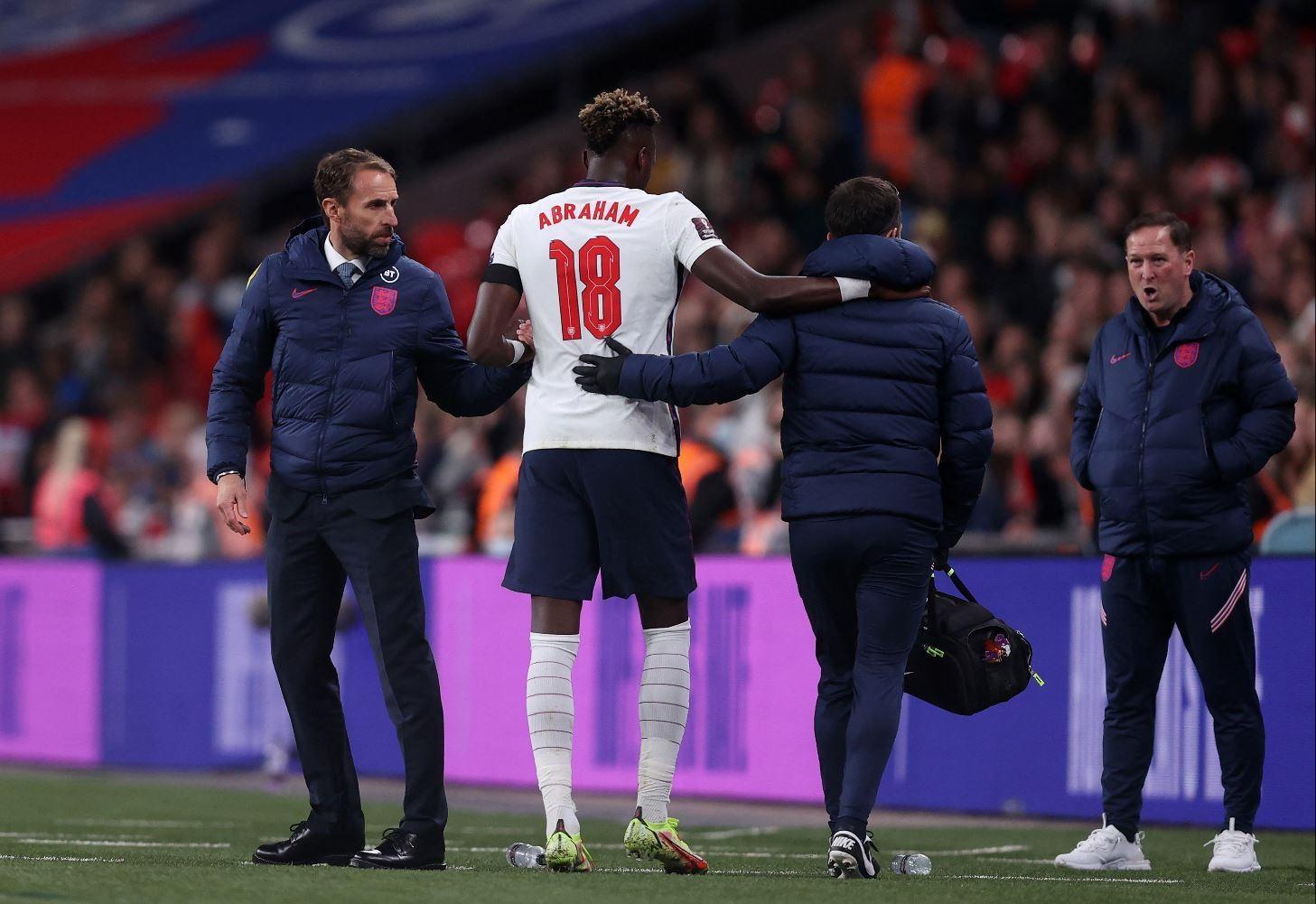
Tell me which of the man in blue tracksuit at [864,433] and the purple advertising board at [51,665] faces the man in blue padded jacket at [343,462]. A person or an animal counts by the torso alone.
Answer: the purple advertising board

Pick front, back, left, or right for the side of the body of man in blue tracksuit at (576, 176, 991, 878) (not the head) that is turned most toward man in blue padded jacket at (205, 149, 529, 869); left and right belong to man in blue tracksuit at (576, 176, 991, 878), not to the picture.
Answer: left

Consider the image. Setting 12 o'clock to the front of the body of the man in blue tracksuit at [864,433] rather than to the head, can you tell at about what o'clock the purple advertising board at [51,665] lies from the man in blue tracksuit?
The purple advertising board is roughly at 11 o'clock from the man in blue tracksuit.

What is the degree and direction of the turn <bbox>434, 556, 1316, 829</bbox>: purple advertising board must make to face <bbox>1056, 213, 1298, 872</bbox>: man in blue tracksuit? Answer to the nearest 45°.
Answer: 0° — it already faces them

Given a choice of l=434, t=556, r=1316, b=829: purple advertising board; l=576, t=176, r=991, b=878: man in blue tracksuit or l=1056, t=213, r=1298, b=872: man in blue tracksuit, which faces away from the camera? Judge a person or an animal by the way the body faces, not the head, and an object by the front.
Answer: l=576, t=176, r=991, b=878: man in blue tracksuit

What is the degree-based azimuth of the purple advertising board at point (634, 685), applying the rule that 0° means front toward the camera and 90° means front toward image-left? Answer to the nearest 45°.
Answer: approximately 0°

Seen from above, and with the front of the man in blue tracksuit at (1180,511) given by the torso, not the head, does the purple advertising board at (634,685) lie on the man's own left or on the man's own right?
on the man's own right

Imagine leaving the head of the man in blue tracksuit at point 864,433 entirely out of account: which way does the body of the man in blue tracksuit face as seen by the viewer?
away from the camera

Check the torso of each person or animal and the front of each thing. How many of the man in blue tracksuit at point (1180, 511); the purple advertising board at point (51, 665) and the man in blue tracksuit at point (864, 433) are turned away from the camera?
1

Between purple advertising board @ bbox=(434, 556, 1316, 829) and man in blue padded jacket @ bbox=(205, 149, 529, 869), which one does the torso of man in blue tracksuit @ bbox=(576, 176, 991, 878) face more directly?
the purple advertising board

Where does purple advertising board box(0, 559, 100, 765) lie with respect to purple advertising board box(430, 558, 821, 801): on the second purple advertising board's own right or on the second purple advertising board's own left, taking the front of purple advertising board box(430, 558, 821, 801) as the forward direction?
on the second purple advertising board's own right
